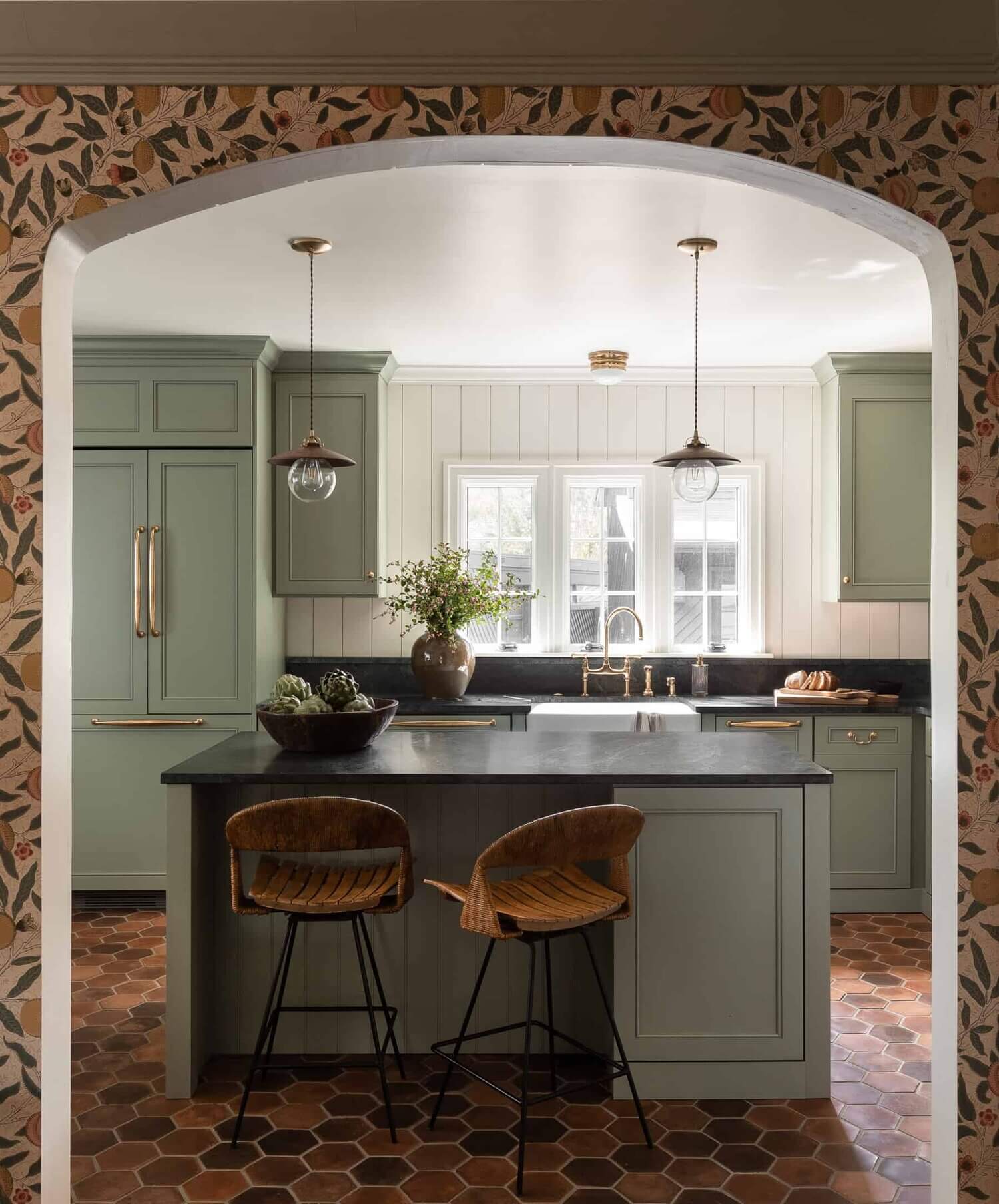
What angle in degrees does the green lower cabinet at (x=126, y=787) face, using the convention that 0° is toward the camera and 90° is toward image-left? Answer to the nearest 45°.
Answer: approximately 0°

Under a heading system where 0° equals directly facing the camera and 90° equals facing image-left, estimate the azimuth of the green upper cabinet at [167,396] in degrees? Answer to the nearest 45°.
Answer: approximately 0°

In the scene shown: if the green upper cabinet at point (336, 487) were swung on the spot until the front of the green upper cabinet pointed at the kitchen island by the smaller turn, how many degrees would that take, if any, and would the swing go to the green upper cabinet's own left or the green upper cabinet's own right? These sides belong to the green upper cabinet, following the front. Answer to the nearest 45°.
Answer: approximately 45° to the green upper cabinet's own left

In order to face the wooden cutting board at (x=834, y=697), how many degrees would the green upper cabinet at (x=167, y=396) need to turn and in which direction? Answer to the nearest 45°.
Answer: approximately 90° to its left

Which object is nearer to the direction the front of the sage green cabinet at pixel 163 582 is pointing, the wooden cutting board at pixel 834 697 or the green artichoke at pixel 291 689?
the green artichoke

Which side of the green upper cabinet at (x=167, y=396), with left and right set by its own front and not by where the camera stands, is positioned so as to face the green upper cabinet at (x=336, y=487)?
left

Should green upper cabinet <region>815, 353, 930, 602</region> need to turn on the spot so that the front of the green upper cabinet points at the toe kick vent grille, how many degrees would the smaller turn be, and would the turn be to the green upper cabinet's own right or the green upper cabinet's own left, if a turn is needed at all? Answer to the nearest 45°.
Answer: approximately 45° to the green upper cabinet's own right

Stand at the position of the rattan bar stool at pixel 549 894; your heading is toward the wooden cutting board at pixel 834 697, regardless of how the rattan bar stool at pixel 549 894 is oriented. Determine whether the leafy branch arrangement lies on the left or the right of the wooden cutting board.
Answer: left

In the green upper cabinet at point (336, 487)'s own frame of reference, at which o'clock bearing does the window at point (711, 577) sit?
The window is roughly at 9 o'clock from the green upper cabinet.
